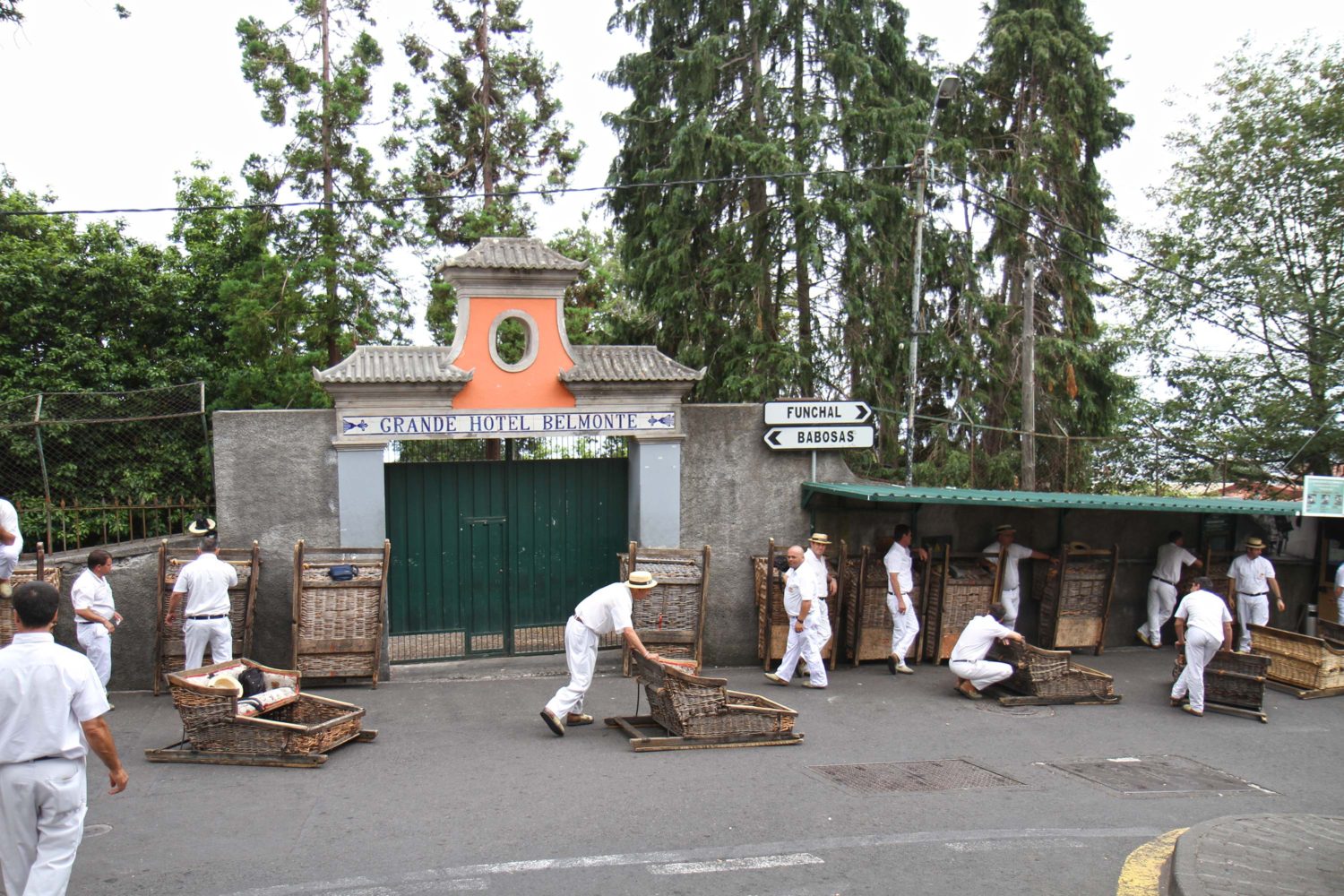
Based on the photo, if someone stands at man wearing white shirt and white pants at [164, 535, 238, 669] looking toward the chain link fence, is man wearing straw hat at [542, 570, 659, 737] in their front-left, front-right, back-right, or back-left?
back-right

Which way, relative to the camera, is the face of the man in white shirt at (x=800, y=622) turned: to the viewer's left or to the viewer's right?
to the viewer's left

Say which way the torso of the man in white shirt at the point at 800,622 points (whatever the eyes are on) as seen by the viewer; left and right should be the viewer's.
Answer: facing to the left of the viewer

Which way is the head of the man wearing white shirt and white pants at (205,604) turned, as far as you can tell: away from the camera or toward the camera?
away from the camera

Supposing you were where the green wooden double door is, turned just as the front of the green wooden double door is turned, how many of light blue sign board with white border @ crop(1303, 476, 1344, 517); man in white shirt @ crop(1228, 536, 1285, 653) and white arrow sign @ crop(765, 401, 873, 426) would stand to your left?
3

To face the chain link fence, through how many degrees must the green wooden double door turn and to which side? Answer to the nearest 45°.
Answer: approximately 135° to its right

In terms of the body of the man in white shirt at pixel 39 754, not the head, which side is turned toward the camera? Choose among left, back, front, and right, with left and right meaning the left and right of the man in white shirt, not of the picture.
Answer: back

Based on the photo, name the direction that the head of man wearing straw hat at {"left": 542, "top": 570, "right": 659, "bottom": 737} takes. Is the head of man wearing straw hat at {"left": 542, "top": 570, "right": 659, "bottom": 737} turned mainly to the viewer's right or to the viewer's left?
to the viewer's right

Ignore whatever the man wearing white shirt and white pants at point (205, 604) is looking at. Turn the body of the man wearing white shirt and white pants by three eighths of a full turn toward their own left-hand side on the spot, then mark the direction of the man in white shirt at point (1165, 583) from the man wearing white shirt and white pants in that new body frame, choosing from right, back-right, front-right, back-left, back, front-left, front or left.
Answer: back-left

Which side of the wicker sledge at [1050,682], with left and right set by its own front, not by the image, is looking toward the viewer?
right
